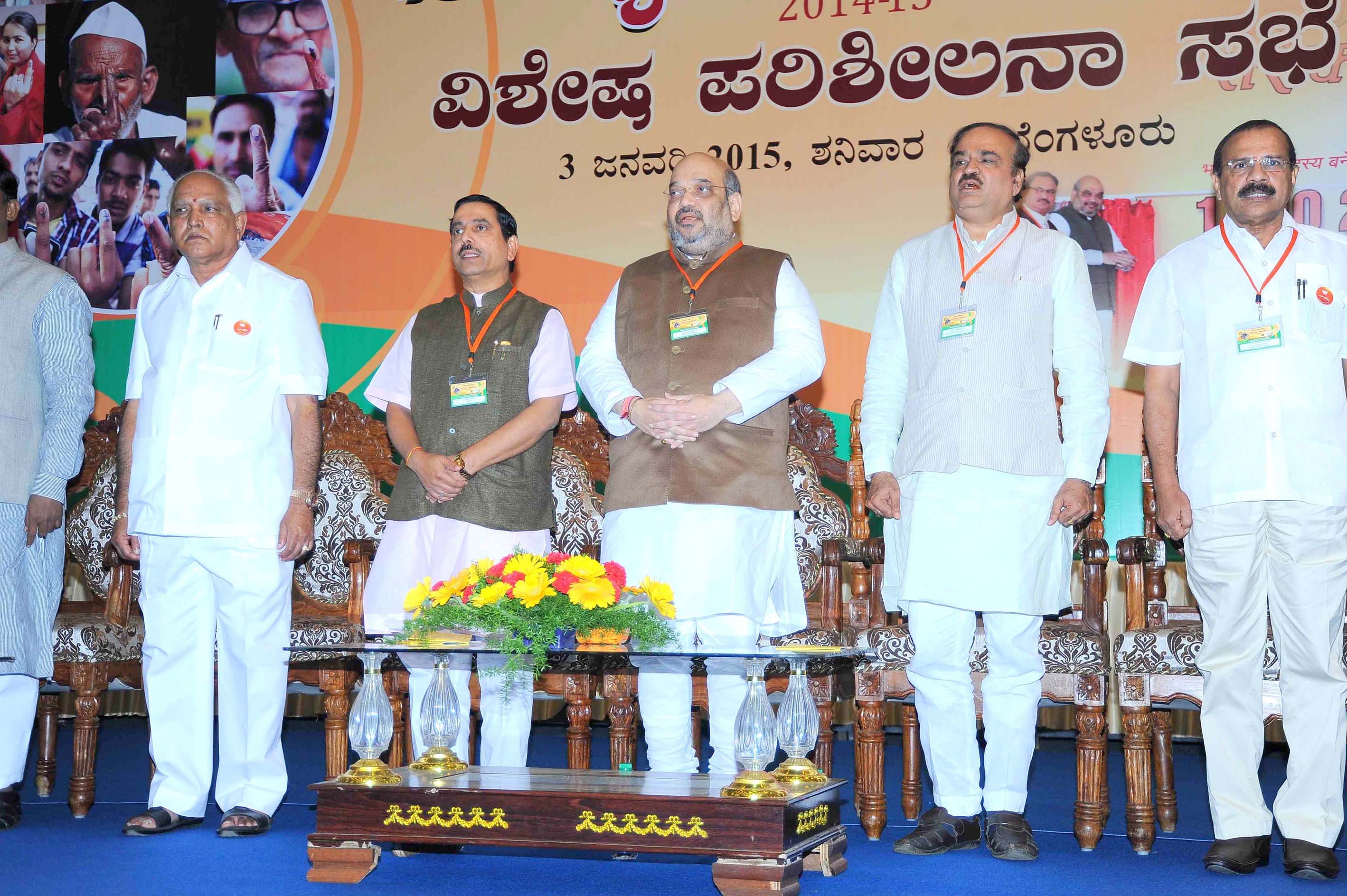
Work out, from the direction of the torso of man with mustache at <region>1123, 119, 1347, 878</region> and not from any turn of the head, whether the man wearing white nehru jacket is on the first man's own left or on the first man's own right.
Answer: on the first man's own right

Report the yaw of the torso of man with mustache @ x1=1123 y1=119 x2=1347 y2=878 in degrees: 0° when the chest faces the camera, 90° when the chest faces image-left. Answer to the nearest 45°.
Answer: approximately 0°

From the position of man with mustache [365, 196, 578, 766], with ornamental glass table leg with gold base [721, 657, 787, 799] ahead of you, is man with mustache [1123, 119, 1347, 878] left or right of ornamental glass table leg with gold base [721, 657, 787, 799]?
left

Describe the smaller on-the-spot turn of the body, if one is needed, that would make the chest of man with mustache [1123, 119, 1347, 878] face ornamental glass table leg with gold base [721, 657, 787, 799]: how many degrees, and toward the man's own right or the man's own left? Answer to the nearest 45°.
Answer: approximately 45° to the man's own right

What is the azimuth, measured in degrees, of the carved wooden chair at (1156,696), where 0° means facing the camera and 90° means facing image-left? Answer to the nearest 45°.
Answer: approximately 0°

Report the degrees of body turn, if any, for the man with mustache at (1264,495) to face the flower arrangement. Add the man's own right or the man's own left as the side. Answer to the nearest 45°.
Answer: approximately 45° to the man's own right
